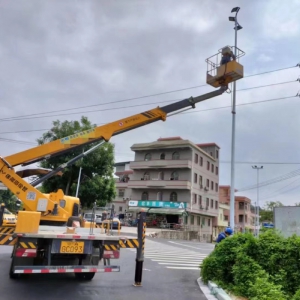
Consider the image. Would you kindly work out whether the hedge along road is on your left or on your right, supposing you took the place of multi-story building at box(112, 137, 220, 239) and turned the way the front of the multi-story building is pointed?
on your left

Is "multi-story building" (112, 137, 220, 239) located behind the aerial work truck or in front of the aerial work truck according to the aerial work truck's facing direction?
in front

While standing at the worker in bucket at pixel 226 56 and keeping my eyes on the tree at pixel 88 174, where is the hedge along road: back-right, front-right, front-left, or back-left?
back-left

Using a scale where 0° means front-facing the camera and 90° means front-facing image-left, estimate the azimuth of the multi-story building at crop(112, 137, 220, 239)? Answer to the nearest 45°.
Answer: approximately 45°

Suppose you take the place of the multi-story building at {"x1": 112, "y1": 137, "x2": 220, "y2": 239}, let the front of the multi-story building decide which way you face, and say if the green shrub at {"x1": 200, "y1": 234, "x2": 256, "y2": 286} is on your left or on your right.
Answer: on your left

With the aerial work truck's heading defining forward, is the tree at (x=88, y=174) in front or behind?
in front

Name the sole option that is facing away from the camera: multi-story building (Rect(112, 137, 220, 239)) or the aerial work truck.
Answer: the aerial work truck

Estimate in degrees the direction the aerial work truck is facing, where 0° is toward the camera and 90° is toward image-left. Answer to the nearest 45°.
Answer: approximately 180°

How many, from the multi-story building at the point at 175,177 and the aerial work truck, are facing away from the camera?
1

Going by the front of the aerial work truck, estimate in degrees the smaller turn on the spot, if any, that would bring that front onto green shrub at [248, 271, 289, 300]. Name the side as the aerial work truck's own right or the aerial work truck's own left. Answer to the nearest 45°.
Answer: approximately 135° to the aerial work truck's own right
